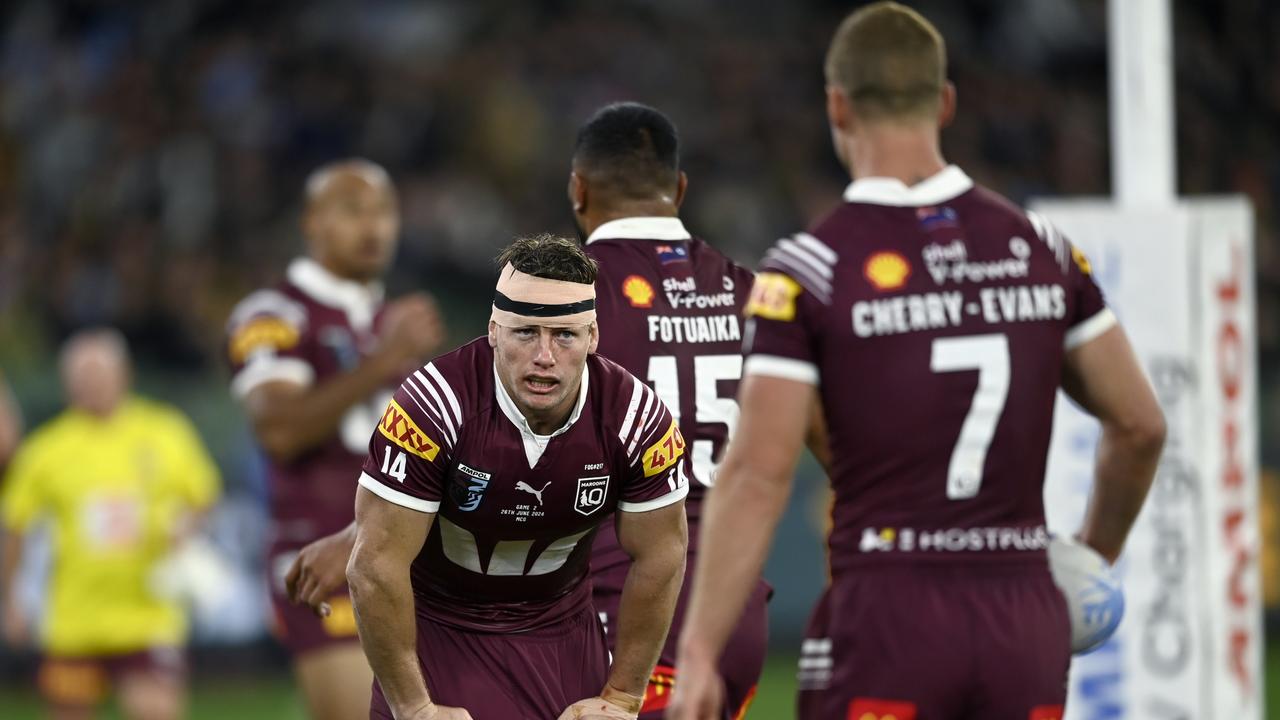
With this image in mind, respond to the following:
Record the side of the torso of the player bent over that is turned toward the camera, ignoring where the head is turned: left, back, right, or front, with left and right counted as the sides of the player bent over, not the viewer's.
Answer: front

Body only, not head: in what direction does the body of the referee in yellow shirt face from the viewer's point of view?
toward the camera

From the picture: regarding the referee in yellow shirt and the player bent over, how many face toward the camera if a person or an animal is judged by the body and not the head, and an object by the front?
2

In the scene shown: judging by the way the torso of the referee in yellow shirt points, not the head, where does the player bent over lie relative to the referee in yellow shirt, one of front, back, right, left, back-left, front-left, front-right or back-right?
front

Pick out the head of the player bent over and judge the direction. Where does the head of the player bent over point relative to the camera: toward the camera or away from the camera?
toward the camera

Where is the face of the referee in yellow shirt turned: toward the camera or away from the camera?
toward the camera

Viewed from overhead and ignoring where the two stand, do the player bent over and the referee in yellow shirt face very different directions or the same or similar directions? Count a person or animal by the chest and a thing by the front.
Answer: same or similar directions
